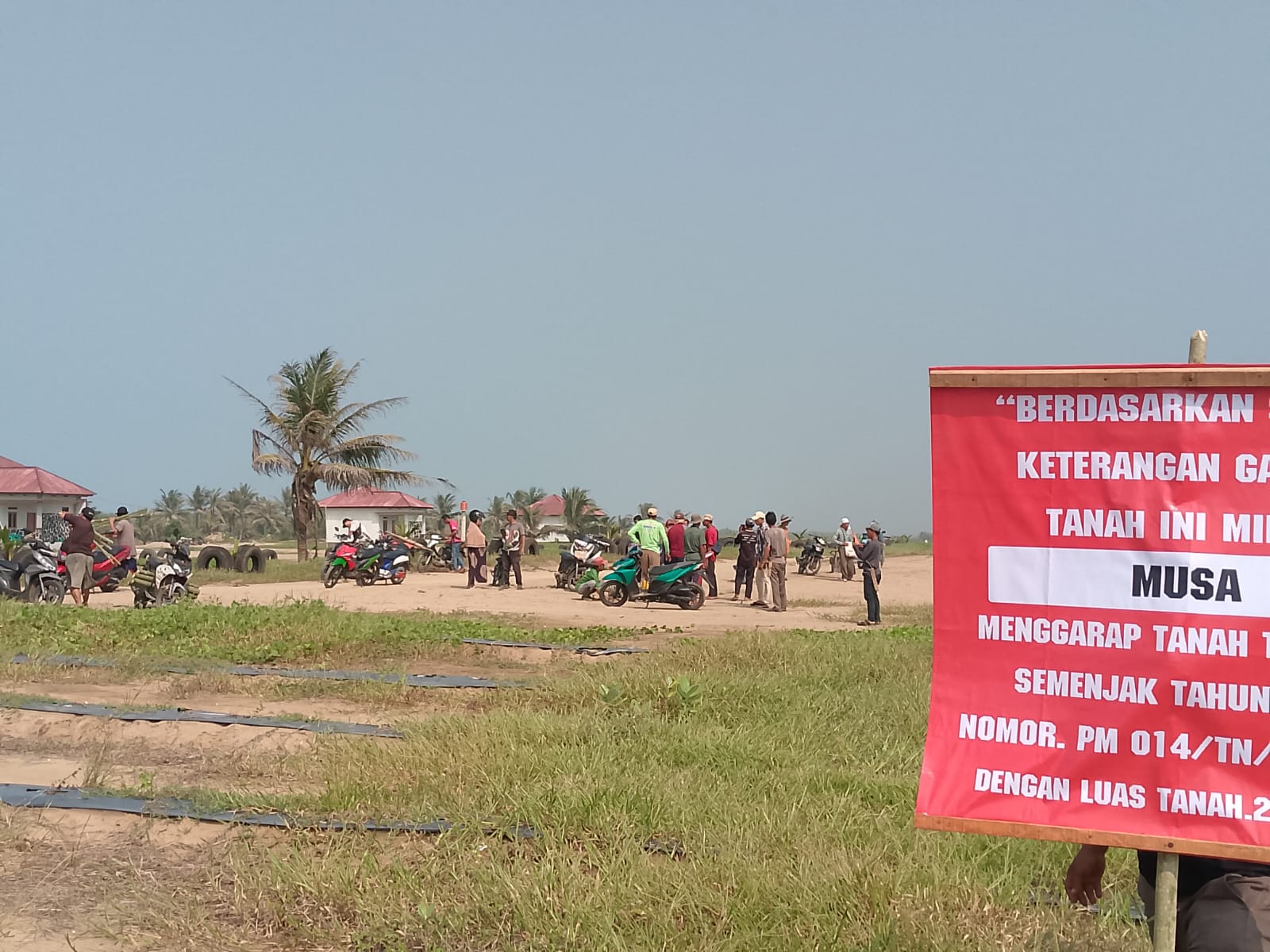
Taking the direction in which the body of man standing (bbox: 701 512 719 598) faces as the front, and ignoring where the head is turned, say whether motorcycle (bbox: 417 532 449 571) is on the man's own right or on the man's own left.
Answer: on the man's own right

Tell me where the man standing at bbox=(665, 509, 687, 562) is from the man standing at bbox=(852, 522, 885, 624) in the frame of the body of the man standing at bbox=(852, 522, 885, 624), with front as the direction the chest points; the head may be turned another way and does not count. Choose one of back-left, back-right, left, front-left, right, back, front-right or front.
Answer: front-right

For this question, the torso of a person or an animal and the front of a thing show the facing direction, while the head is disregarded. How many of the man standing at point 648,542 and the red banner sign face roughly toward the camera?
1

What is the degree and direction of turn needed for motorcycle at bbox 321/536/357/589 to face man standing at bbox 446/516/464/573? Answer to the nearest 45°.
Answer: approximately 180°

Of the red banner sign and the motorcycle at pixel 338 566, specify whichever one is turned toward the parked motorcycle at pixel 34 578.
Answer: the motorcycle

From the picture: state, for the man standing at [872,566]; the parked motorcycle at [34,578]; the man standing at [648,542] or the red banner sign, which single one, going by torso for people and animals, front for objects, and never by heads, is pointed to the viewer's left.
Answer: the man standing at [872,566]

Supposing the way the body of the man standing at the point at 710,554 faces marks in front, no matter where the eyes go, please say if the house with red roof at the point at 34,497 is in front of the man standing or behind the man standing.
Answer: in front

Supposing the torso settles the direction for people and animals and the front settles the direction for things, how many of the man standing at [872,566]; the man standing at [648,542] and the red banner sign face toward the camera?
1

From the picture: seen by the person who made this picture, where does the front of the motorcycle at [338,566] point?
facing the viewer and to the left of the viewer

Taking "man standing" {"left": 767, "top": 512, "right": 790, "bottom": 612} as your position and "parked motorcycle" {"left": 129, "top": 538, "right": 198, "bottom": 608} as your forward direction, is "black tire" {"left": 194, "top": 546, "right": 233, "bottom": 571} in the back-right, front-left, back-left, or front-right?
front-right

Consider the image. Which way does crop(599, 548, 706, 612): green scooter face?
to the viewer's left

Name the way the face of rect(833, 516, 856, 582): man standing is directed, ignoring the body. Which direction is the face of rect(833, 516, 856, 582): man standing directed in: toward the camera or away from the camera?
toward the camera

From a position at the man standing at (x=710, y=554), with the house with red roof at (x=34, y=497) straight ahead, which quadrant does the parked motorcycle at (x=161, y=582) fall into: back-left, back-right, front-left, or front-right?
front-left

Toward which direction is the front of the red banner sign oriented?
toward the camera

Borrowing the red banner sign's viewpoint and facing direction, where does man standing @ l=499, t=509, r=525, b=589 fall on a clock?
The man standing is roughly at 5 o'clock from the red banner sign.
